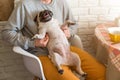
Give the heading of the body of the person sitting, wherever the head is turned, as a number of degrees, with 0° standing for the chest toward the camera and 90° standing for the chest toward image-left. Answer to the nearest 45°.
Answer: approximately 315°
